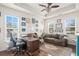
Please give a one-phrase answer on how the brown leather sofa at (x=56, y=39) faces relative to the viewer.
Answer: facing the viewer and to the left of the viewer

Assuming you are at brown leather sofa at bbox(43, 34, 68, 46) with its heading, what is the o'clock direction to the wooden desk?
The wooden desk is roughly at 1 o'clock from the brown leather sofa.

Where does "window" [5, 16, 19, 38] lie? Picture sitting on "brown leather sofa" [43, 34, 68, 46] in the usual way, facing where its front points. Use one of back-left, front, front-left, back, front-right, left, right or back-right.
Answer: front-right
